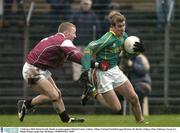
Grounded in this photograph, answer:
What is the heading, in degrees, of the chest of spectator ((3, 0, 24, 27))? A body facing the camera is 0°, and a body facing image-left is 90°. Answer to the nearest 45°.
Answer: approximately 0°

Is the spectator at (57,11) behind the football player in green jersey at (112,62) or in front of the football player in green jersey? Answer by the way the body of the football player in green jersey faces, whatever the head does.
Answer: behind

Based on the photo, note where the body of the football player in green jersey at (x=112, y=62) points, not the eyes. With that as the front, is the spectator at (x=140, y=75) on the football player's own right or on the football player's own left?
on the football player's own left

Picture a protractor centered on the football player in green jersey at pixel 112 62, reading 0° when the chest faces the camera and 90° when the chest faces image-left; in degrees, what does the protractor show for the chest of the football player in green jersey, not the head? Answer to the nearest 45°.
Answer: approximately 315°

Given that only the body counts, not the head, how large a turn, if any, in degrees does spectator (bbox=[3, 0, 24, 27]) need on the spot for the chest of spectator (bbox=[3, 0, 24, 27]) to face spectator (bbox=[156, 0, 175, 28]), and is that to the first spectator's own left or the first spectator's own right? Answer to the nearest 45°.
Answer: approximately 90° to the first spectator's own left
